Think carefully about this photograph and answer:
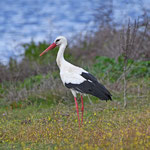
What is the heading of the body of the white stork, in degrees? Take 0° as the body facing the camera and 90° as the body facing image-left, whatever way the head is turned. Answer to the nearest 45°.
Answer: approximately 90°
